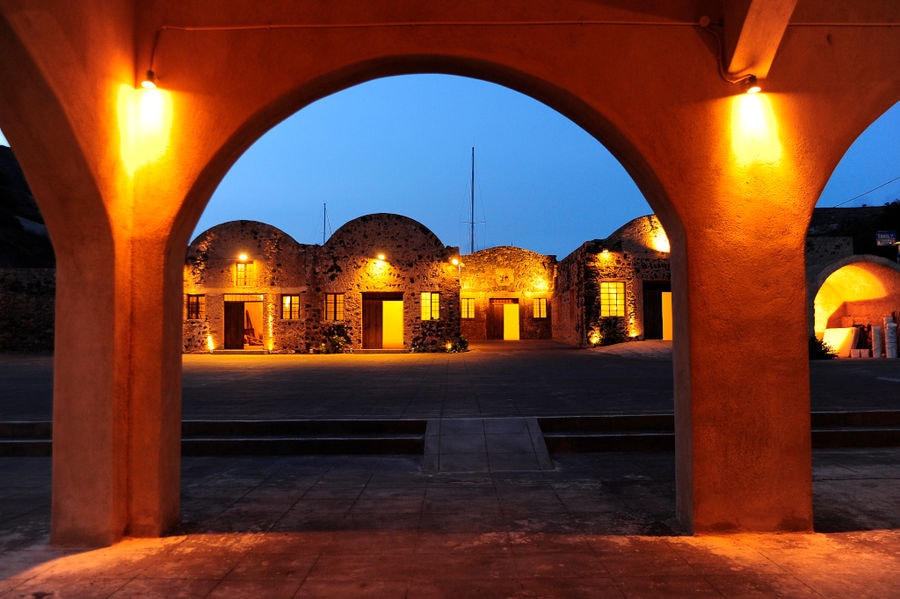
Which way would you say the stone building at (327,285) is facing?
toward the camera

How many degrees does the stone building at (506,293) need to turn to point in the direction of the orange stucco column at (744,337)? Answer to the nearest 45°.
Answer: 0° — it already faces it

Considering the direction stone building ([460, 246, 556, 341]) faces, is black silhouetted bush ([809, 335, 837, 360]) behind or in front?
in front

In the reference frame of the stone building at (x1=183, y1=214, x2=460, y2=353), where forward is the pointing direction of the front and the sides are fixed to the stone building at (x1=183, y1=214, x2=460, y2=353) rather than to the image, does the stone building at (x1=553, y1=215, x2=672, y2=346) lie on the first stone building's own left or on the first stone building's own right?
on the first stone building's own left

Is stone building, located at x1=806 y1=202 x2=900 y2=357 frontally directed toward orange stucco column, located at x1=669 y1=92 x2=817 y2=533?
yes

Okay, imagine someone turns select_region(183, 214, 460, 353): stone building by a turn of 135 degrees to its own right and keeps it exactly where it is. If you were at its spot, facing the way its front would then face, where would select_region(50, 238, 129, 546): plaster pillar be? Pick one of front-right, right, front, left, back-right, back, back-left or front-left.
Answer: back-left

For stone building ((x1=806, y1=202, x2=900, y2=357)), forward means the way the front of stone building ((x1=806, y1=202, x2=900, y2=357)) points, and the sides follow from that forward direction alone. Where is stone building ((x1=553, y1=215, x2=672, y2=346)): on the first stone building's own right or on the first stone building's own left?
on the first stone building's own right

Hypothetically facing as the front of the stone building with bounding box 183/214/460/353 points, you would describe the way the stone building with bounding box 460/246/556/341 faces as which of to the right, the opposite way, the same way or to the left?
the same way

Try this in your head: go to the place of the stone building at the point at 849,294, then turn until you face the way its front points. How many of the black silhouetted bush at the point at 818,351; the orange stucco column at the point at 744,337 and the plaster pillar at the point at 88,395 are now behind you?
0

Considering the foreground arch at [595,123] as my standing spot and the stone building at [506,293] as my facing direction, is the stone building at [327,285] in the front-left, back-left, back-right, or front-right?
front-left

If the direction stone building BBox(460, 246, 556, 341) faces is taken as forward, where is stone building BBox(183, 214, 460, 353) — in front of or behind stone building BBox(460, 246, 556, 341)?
in front

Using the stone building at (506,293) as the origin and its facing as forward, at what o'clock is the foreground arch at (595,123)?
The foreground arch is roughly at 12 o'clock from the stone building.

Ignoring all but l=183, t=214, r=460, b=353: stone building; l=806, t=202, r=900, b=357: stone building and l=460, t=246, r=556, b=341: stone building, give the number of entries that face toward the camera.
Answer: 3

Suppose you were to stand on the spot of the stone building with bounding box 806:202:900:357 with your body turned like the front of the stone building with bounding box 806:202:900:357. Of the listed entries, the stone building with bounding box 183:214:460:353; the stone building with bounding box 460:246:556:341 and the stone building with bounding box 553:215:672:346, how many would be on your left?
0

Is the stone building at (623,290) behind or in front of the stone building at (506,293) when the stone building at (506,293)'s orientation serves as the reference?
in front

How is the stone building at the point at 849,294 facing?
toward the camera
